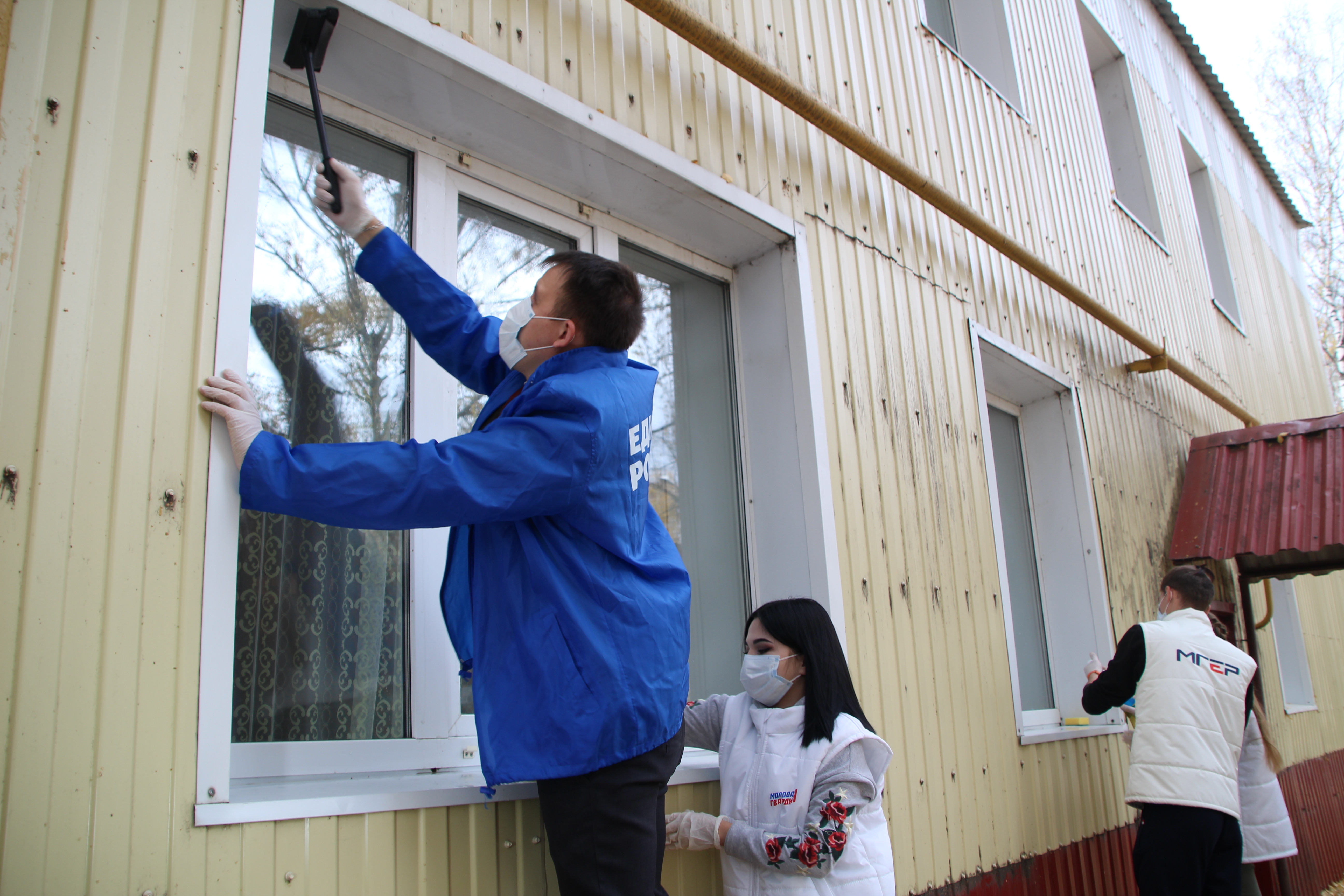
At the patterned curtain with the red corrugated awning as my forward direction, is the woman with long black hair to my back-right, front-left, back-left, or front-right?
front-right

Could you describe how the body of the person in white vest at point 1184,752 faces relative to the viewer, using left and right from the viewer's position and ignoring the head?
facing away from the viewer and to the left of the viewer

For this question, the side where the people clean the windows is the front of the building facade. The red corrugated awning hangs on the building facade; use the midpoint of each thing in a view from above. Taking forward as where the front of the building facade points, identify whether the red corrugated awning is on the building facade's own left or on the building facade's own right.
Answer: on the building facade's own left

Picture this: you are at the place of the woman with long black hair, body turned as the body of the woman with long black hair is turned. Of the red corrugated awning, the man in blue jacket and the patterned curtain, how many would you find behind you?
1

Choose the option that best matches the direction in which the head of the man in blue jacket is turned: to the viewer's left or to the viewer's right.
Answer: to the viewer's left

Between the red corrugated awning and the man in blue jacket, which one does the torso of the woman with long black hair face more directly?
the man in blue jacket

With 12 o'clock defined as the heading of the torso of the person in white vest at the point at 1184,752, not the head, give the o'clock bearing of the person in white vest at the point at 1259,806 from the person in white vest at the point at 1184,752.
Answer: the person in white vest at the point at 1259,806 is roughly at 2 o'clock from the person in white vest at the point at 1184,752.

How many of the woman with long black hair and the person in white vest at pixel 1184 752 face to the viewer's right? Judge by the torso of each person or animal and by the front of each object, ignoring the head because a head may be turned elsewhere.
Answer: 0

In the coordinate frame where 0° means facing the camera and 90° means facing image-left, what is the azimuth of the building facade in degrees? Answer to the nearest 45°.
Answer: approximately 315°

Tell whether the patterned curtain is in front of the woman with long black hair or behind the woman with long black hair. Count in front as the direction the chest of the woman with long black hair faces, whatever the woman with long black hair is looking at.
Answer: in front

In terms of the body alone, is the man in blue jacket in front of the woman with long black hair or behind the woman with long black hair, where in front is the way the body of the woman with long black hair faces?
in front
